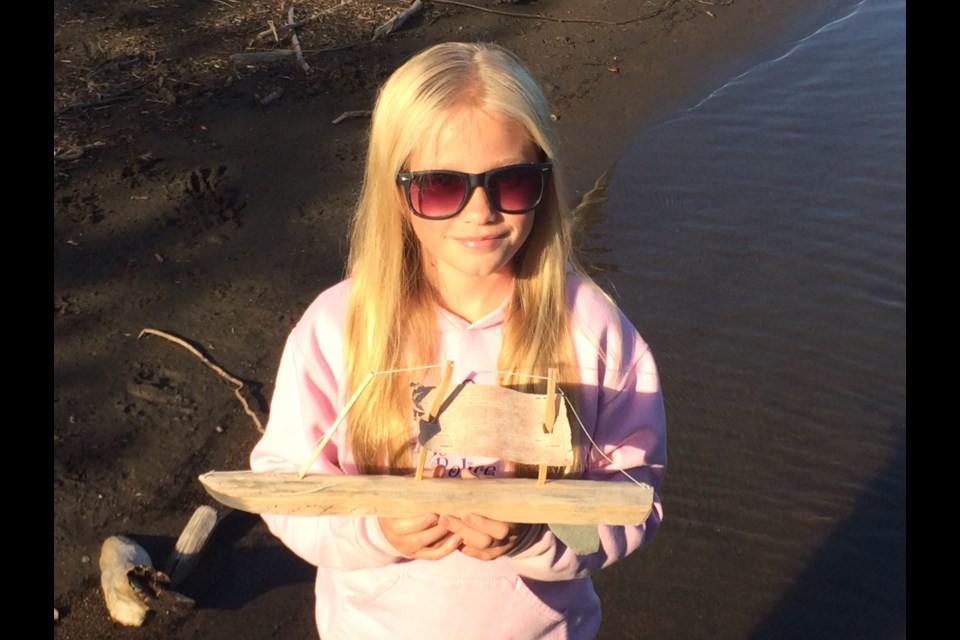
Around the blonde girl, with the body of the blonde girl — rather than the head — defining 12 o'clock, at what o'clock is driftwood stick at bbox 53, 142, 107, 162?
The driftwood stick is roughly at 5 o'clock from the blonde girl.

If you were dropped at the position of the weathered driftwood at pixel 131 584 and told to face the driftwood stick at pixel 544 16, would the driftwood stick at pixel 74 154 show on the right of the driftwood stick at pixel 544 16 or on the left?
left

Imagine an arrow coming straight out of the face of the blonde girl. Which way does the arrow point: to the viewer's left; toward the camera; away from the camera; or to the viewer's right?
toward the camera

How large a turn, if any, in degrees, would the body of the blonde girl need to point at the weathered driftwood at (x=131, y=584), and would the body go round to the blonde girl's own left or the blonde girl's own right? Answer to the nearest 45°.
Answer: approximately 135° to the blonde girl's own right

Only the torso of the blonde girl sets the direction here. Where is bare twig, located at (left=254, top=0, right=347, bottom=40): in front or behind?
behind

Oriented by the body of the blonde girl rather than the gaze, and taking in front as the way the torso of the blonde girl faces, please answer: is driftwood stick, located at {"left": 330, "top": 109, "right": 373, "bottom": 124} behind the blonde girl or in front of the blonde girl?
behind

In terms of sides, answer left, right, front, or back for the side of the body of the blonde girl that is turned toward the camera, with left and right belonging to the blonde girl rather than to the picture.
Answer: front

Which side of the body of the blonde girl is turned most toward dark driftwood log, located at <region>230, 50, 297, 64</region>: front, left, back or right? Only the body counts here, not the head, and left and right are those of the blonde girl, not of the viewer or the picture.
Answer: back

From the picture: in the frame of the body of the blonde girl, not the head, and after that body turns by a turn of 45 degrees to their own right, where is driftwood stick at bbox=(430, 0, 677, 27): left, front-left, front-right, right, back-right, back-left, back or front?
back-right

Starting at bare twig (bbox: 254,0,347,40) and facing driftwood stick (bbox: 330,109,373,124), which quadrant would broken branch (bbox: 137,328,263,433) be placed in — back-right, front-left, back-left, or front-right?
front-right

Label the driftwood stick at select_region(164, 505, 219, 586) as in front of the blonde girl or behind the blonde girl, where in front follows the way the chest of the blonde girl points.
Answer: behind

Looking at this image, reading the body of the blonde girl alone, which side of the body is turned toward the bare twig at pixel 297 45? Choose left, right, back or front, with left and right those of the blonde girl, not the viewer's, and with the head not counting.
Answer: back

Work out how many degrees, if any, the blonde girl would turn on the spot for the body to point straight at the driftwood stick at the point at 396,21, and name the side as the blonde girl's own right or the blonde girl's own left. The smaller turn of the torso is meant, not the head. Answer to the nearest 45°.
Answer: approximately 180°
